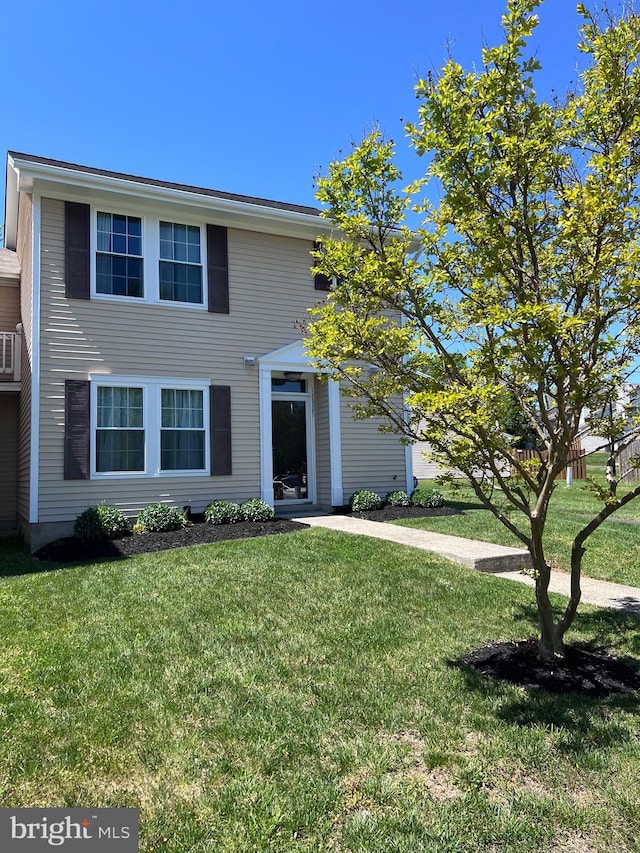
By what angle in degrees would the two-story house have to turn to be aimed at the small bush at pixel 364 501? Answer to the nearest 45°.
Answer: approximately 45° to its left

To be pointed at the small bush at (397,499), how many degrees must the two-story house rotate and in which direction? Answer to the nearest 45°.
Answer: approximately 45° to its left

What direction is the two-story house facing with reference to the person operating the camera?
facing the viewer and to the right of the viewer

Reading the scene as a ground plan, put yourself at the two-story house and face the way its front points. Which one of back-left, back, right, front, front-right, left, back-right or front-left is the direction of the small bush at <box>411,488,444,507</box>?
front-left
